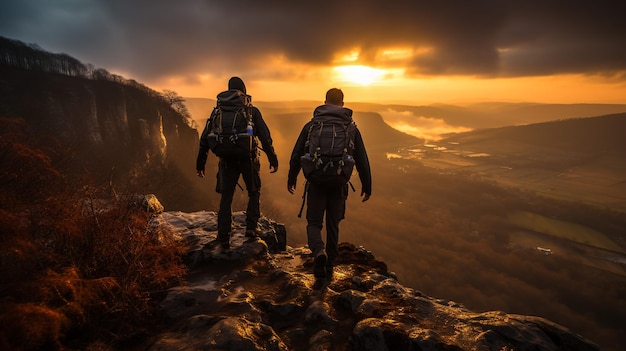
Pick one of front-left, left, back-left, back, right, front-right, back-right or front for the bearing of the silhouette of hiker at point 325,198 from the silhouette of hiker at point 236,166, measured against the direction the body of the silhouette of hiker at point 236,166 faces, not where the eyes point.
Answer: back-right

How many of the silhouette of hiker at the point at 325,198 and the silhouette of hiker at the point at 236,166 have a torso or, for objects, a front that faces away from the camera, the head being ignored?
2

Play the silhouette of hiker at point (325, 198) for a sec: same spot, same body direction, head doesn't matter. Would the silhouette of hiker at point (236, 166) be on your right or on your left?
on your left

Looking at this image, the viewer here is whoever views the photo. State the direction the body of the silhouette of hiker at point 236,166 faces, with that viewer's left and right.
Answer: facing away from the viewer

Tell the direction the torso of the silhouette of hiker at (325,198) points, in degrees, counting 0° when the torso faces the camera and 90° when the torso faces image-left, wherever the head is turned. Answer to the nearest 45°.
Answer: approximately 180°
